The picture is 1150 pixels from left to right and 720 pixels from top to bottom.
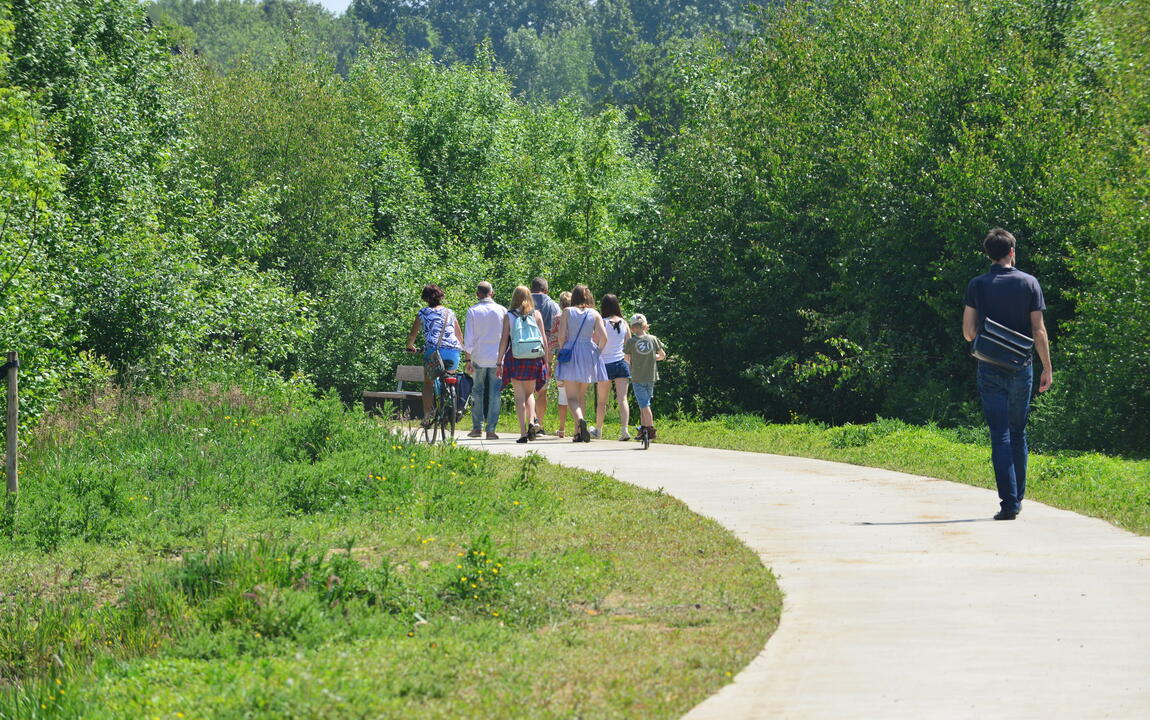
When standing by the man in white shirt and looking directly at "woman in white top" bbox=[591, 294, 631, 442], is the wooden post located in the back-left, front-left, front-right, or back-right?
back-right

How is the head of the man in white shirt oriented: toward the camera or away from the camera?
away from the camera

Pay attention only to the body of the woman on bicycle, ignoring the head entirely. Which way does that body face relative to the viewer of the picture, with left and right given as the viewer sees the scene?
facing away from the viewer

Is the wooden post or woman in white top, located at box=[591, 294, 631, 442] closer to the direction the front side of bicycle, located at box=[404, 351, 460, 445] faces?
the woman in white top

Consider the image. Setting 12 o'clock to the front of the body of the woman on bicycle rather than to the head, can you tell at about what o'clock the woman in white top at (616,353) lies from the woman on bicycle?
The woman in white top is roughly at 3 o'clock from the woman on bicycle.

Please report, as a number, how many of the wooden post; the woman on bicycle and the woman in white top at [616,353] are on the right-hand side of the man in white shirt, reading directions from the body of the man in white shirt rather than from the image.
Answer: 1

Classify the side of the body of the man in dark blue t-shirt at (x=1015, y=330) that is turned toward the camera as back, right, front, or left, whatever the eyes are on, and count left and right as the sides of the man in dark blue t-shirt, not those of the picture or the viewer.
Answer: back

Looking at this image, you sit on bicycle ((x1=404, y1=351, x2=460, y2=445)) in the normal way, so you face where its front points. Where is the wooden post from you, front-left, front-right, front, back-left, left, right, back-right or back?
back-left

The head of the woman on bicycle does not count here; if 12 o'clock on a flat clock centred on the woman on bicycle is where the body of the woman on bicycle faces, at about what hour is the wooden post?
The wooden post is roughly at 7 o'clock from the woman on bicycle.

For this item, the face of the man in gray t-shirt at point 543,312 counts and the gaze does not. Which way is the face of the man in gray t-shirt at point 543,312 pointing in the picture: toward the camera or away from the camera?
away from the camera

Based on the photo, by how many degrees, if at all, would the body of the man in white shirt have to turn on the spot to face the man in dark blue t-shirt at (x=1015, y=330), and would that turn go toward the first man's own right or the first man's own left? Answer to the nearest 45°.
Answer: approximately 135° to the first man's own right

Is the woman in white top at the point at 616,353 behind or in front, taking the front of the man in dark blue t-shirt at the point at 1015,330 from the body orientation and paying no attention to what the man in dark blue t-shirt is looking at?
in front

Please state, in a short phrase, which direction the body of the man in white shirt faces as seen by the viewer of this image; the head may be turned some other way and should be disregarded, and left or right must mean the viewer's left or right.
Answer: facing away from the viewer

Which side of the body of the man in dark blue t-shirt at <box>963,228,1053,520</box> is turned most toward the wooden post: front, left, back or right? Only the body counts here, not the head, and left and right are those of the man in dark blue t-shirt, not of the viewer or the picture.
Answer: left

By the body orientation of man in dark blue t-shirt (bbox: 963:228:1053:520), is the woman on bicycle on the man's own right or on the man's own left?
on the man's own left

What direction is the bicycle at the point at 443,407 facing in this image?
away from the camera
